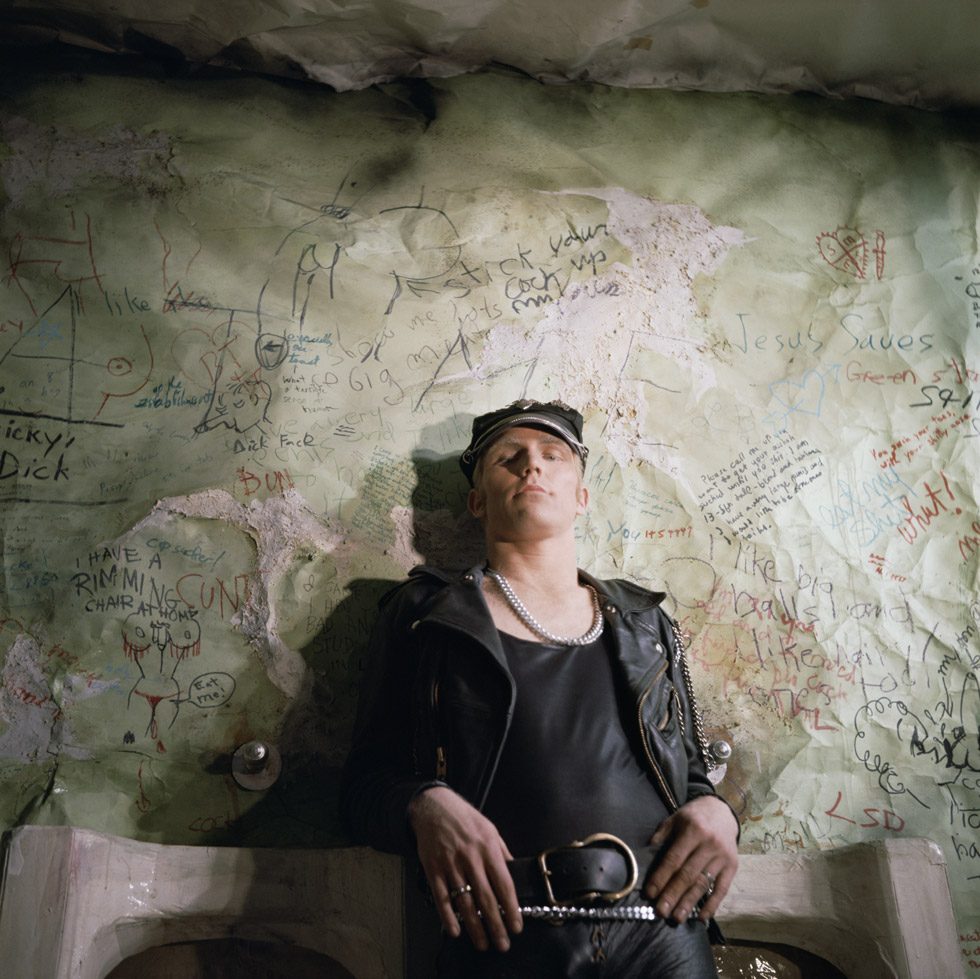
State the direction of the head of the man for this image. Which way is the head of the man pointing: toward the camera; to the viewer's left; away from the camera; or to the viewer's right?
toward the camera

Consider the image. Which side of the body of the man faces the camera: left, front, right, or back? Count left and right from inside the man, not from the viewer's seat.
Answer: front
